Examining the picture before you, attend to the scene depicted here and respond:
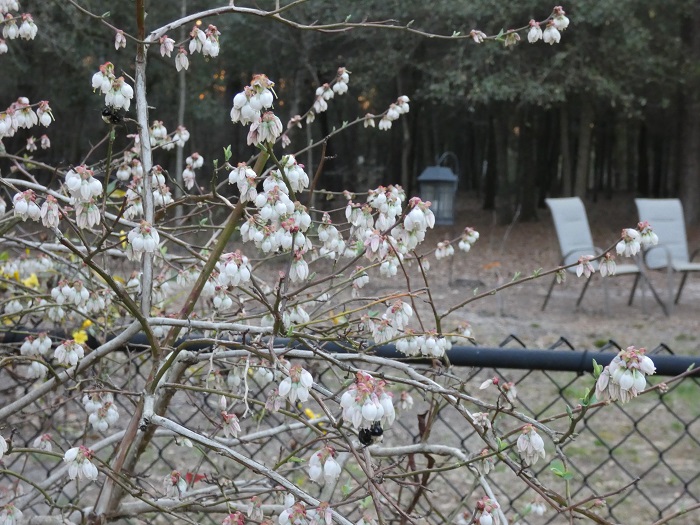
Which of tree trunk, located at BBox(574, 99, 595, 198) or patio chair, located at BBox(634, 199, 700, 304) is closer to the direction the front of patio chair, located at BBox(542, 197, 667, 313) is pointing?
the patio chair

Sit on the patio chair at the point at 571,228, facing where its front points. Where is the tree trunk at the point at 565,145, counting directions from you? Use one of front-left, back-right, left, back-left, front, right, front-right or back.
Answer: back-left

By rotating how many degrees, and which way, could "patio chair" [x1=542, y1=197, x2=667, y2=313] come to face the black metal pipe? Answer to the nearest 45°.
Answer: approximately 45° to its right

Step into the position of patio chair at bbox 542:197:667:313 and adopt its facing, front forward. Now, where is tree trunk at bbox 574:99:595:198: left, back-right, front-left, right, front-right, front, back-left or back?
back-left

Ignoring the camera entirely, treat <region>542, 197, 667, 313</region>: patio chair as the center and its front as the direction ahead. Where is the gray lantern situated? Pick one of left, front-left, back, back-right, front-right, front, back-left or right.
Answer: back

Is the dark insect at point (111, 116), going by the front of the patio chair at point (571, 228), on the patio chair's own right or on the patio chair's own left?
on the patio chair's own right

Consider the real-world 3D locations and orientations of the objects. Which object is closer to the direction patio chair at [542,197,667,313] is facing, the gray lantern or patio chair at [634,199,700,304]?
the patio chair
